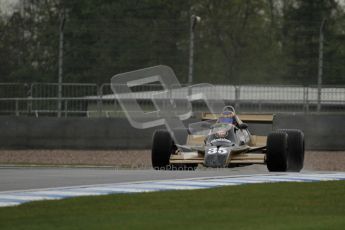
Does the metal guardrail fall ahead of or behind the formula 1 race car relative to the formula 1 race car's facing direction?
behind

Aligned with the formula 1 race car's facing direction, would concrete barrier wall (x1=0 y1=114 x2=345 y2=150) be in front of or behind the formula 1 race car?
behind

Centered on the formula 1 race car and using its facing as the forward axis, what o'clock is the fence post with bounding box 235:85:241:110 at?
The fence post is roughly at 6 o'clock from the formula 1 race car.

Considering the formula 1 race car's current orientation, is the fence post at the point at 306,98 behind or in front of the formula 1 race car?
behind

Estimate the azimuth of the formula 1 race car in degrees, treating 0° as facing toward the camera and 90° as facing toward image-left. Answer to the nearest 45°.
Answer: approximately 0°
